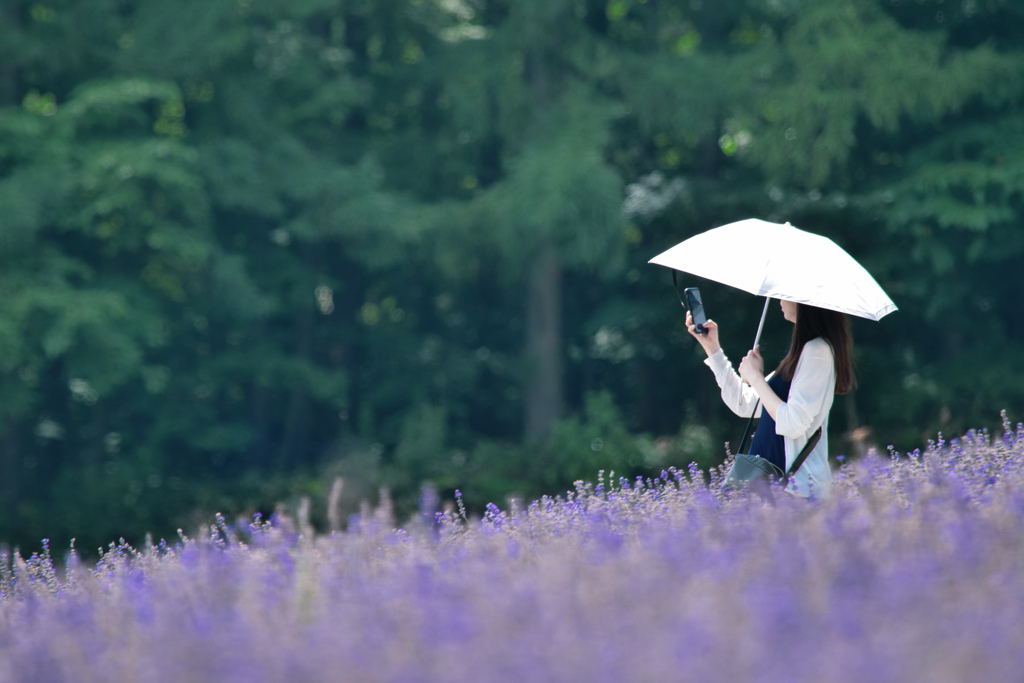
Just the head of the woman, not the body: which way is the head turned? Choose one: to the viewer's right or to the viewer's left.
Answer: to the viewer's left

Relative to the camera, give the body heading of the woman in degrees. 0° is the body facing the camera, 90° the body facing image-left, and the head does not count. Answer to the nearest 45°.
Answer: approximately 90°
